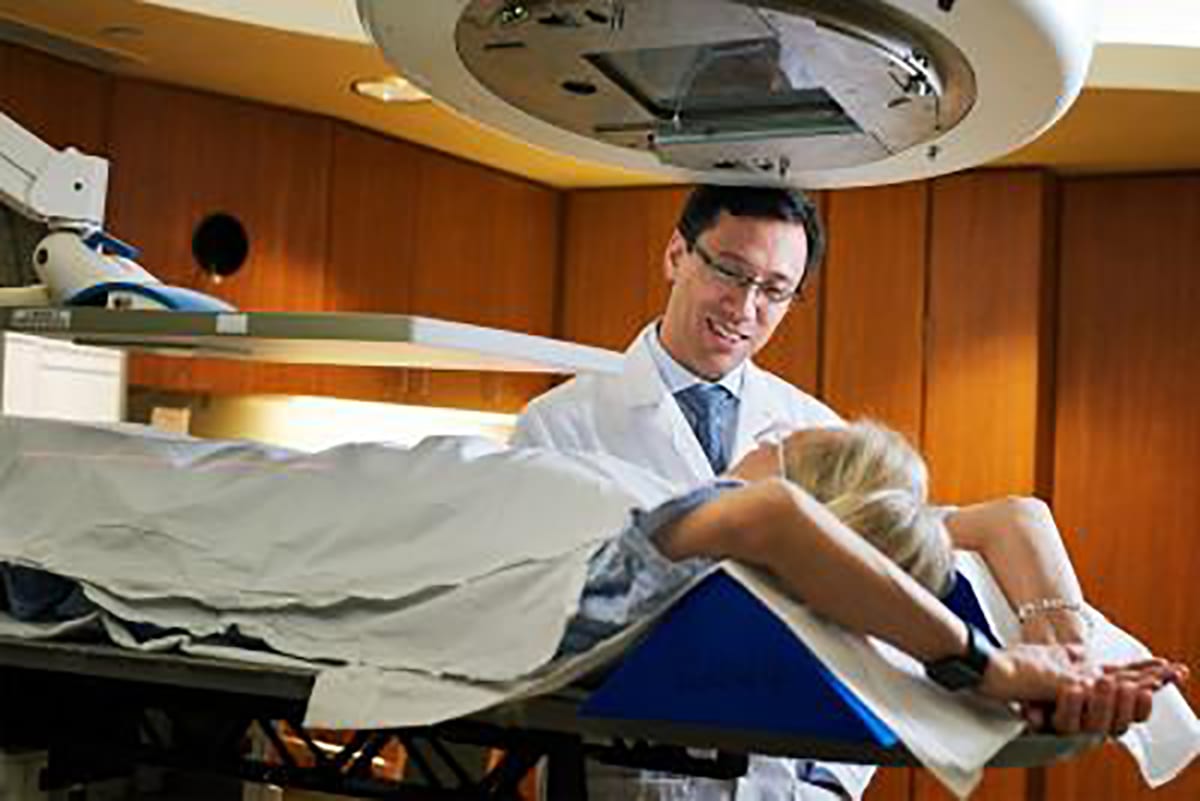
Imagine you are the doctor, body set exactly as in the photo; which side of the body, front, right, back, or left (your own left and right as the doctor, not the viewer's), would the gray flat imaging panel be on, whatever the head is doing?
right

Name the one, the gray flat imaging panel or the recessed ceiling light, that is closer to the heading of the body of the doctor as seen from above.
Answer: the gray flat imaging panel

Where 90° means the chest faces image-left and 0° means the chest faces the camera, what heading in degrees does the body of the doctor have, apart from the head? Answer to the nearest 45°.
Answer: approximately 315°

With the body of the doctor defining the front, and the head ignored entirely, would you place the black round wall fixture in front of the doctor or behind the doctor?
behind

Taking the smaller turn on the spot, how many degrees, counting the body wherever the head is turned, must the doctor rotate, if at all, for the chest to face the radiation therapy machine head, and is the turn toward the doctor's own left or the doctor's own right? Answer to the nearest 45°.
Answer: approximately 45° to the doctor's own right
